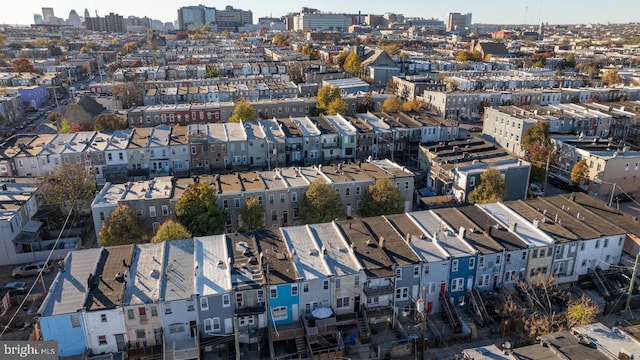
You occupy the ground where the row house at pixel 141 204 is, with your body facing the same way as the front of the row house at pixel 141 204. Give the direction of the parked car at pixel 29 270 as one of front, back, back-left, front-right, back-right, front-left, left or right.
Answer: right

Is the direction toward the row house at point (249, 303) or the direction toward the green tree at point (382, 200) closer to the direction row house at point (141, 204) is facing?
the row house

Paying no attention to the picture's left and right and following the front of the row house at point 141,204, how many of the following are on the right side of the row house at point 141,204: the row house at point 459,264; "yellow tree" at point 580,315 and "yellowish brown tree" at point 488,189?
0

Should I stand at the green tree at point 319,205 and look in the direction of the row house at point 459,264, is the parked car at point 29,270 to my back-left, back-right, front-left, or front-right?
back-right

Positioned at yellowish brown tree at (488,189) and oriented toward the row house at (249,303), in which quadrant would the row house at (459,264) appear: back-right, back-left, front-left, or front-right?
front-left

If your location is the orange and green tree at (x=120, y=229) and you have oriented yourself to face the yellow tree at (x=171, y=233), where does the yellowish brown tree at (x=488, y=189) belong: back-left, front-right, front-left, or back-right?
front-left

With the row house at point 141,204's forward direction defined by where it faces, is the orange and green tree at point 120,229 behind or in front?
in front

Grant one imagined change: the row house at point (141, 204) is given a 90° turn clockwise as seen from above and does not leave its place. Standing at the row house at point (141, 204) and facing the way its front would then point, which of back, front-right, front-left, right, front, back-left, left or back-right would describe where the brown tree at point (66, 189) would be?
front-right

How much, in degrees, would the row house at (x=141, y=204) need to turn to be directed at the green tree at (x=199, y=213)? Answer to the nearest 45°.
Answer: approximately 45° to its left

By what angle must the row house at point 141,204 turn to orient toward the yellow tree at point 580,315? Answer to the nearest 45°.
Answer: approximately 45° to its left

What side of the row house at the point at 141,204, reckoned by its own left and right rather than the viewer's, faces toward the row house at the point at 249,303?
front

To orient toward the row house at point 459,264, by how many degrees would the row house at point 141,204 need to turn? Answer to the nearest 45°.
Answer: approximately 45° to its left

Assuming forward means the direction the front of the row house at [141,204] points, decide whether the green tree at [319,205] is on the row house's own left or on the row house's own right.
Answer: on the row house's own left

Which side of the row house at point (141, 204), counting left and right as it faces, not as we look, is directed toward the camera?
front

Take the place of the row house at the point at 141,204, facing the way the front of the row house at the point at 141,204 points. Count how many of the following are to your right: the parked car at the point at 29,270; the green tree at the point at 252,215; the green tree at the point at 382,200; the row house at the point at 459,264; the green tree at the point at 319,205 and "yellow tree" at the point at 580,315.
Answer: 1

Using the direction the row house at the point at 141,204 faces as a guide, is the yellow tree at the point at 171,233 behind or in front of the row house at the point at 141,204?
in front
